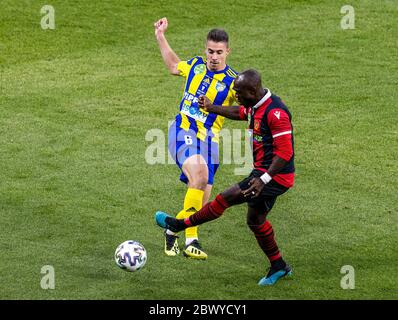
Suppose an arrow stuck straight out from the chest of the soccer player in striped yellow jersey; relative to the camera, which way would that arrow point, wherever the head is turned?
toward the camera

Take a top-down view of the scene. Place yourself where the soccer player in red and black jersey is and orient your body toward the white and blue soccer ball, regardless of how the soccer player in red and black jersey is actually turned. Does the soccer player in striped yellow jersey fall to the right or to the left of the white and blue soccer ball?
right

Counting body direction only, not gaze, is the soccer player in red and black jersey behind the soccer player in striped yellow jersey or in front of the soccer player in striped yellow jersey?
in front
